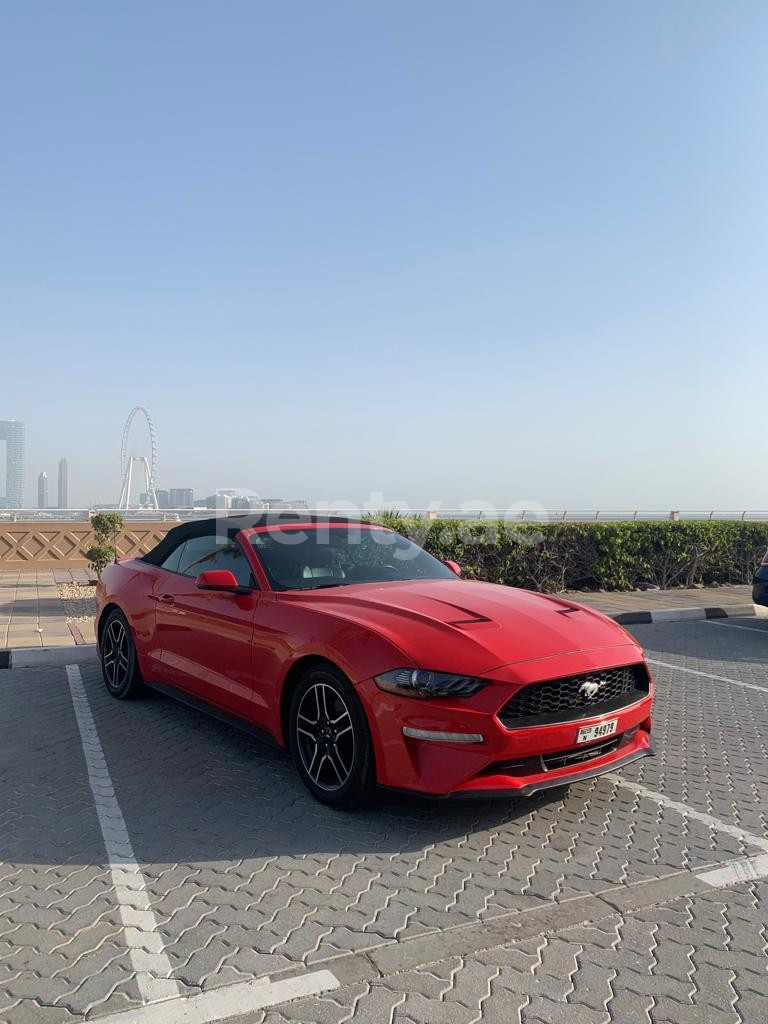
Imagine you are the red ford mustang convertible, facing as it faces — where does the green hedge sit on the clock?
The green hedge is roughly at 8 o'clock from the red ford mustang convertible.

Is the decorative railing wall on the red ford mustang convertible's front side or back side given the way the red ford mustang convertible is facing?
on the back side

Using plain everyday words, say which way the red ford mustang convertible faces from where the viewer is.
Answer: facing the viewer and to the right of the viewer

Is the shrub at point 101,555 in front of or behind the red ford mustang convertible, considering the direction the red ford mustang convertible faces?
behind

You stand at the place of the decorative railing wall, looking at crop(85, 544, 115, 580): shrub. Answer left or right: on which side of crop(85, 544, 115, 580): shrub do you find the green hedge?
left
